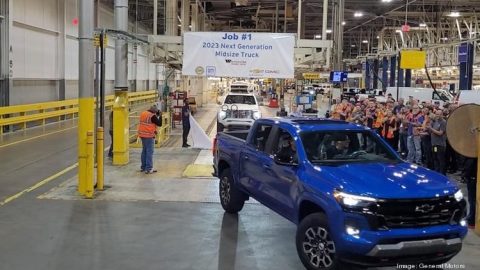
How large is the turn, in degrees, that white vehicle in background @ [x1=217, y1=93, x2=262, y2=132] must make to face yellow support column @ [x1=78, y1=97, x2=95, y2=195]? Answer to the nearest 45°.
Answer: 0° — it already faces it

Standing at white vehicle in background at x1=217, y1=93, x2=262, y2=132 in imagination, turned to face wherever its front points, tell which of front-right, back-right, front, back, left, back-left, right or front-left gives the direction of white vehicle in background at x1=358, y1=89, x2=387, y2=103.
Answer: back-left

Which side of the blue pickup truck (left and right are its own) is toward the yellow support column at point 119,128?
back

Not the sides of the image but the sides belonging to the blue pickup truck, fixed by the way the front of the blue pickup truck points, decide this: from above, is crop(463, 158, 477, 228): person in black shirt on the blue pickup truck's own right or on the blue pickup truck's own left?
on the blue pickup truck's own left

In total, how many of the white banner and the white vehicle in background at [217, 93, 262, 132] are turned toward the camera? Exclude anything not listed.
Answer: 2
